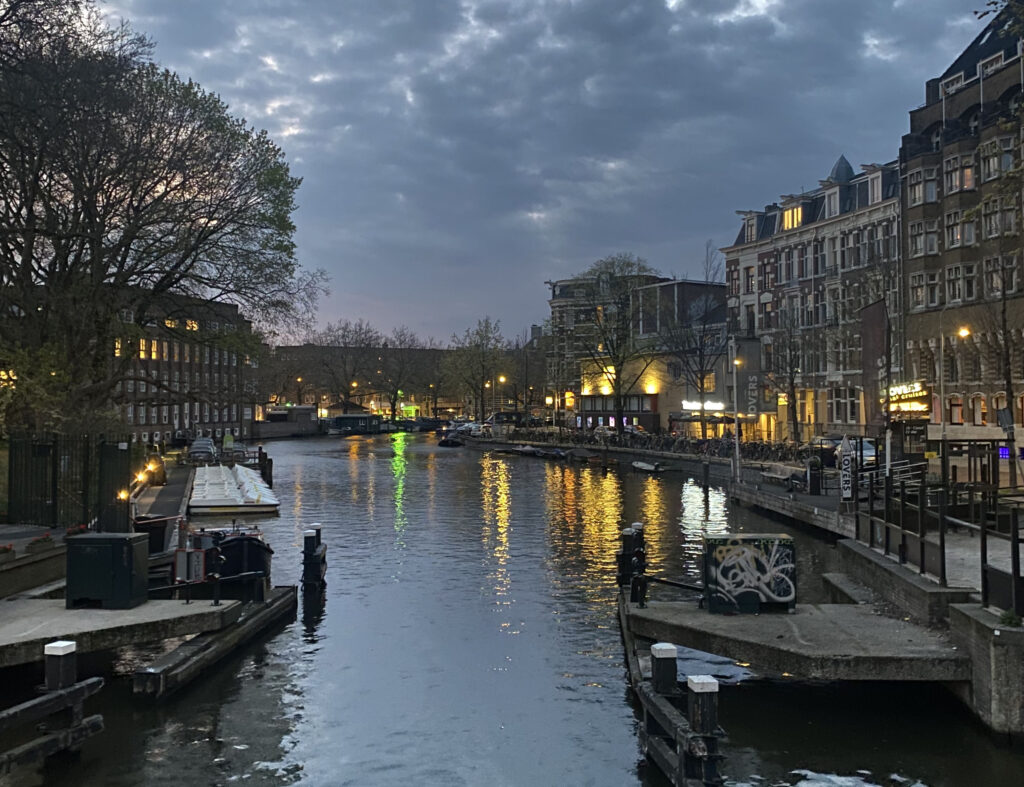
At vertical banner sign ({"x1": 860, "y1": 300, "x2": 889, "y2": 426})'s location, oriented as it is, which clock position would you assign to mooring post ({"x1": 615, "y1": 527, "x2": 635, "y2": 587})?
The mooring post is roughly at 1 o'clock from the vertical banner sign.

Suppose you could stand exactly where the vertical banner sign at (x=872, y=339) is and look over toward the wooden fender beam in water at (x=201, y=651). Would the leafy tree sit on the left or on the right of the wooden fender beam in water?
right

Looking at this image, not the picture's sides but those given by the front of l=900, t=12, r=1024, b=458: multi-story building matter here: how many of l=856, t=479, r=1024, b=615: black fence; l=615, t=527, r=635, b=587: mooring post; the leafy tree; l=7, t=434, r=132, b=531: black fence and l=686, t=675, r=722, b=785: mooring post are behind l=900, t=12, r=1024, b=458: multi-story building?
0

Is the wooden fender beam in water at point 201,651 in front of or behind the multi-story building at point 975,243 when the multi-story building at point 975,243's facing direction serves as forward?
in front

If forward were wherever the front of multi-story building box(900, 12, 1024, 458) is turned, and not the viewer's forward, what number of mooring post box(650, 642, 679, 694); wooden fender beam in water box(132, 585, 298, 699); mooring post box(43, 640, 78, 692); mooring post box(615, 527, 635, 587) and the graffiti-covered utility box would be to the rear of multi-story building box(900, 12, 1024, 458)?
0

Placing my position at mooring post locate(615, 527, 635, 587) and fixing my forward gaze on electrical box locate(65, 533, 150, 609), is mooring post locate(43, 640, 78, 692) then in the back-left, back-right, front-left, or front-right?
front-left

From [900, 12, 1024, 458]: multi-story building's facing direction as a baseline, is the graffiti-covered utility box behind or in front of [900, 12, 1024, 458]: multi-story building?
in front

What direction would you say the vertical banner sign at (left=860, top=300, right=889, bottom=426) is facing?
toward the camera

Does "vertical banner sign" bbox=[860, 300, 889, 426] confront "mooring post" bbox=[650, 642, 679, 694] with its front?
yes

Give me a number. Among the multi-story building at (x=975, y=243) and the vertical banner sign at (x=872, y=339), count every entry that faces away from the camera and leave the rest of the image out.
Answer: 0

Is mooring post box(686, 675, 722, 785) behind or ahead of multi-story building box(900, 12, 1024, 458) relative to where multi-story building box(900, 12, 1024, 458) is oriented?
ahead

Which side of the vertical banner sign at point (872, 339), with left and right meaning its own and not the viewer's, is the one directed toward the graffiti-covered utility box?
front

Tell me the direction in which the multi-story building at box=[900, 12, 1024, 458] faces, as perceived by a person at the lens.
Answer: facing the viewer and to the left of the viewer

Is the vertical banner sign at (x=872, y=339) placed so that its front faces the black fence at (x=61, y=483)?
no

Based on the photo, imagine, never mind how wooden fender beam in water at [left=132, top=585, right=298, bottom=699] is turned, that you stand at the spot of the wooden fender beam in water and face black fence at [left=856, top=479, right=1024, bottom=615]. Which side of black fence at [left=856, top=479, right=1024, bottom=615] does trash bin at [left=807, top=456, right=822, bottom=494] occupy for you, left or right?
left

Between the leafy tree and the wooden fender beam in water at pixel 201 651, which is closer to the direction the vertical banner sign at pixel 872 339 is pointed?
the wooden fender beam in water
